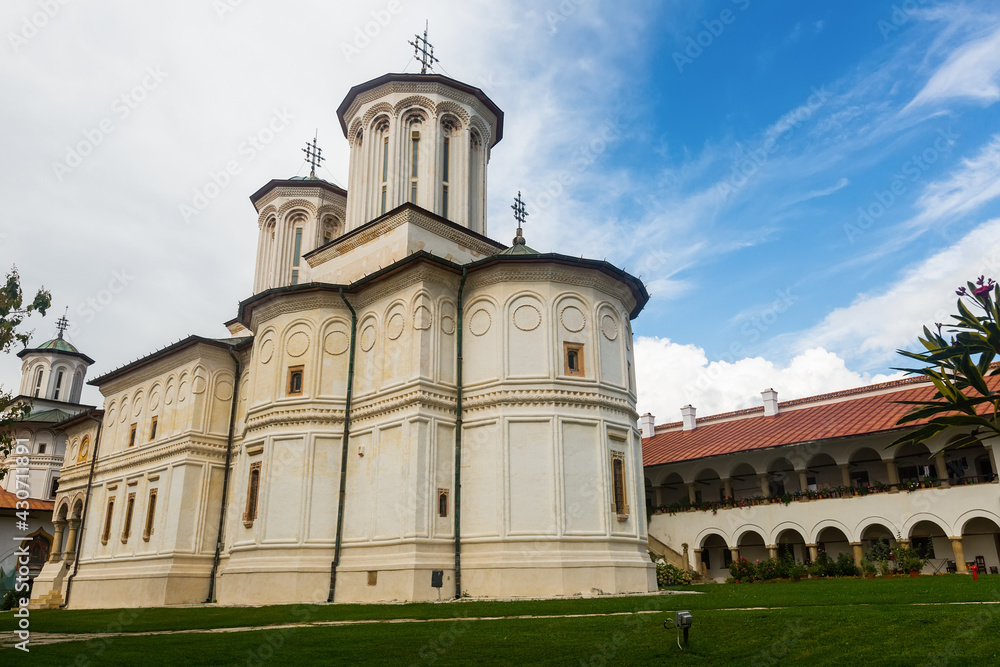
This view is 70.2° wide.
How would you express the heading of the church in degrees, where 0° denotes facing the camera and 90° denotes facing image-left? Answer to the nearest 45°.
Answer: approximately 135°
